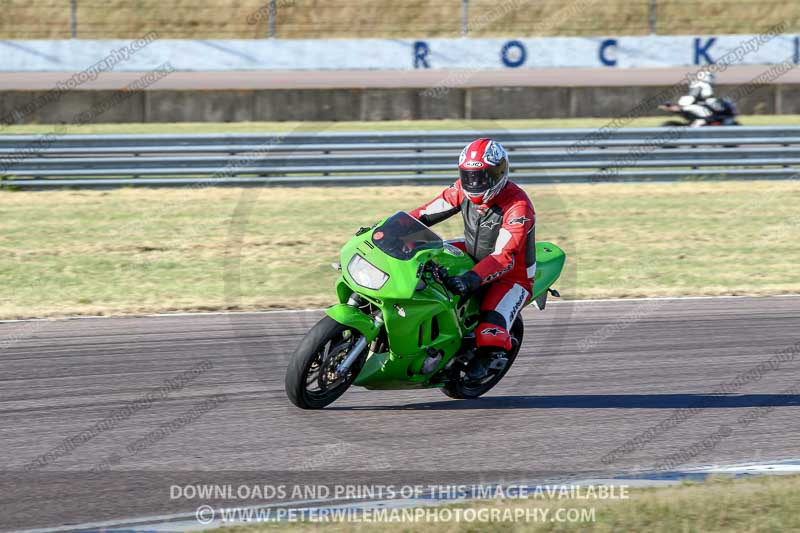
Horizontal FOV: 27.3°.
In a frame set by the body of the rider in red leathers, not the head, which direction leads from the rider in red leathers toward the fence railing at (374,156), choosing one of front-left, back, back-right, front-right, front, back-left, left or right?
back-right

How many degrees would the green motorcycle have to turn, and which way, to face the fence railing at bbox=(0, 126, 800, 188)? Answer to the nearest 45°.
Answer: approximately 135° to its right

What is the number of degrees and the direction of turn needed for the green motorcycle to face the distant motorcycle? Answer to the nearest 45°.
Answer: approximately 135° to its right

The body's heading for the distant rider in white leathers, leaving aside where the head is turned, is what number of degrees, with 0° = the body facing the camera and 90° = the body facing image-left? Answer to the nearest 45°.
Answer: approximately 270°

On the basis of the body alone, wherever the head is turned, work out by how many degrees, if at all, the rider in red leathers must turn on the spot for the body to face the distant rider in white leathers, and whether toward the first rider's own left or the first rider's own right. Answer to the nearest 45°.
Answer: approximately 135° to the first rider's own right

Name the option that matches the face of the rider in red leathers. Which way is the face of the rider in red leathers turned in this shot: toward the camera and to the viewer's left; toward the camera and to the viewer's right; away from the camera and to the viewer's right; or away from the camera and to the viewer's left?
toward the camera and to the viewer's left

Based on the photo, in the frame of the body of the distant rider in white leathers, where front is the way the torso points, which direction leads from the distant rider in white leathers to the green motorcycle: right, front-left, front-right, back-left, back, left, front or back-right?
right

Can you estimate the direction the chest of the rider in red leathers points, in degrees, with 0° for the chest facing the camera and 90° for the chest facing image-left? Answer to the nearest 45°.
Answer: approximately 45°
